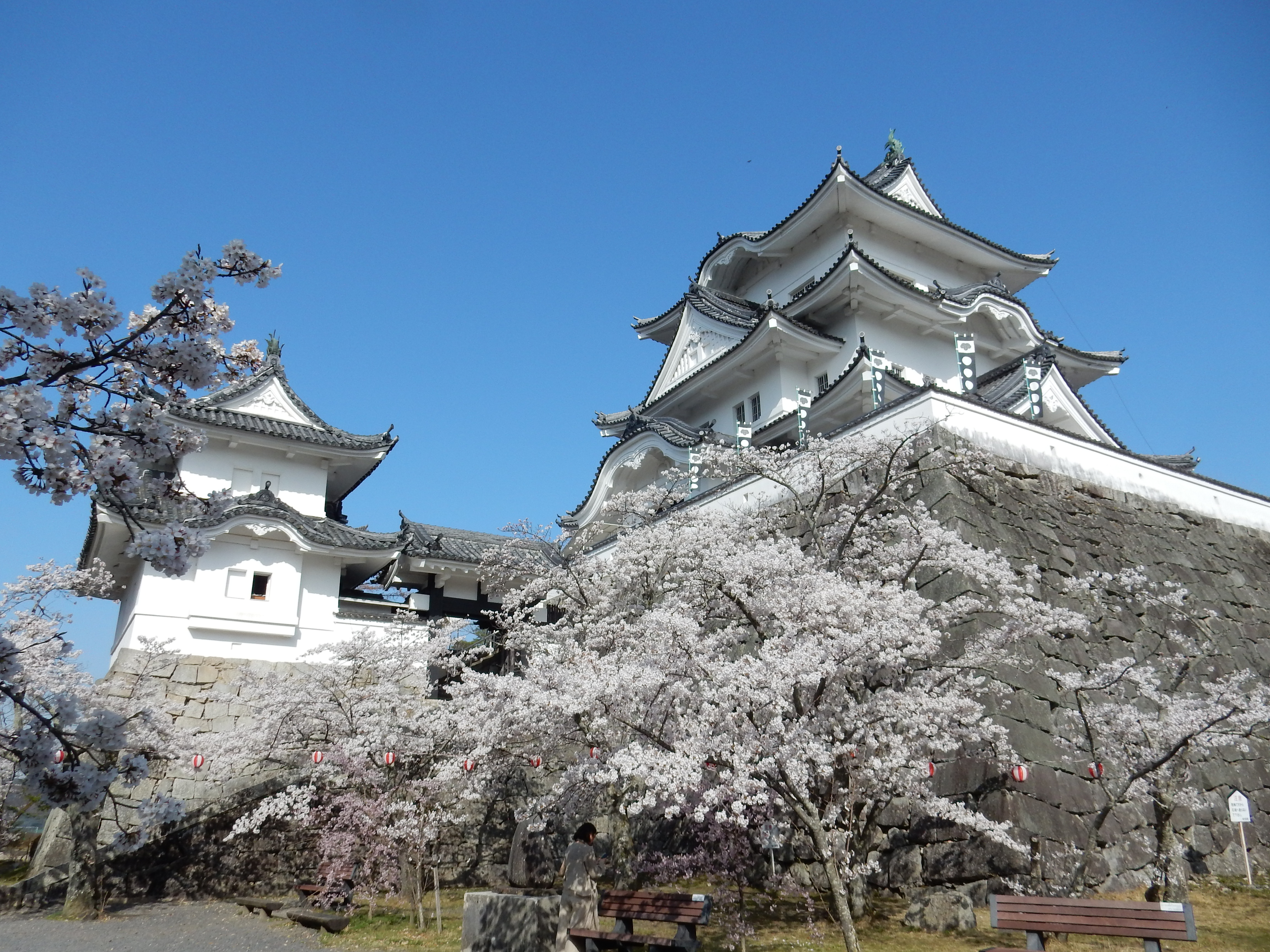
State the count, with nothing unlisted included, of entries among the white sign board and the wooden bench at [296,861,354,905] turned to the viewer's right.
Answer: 0

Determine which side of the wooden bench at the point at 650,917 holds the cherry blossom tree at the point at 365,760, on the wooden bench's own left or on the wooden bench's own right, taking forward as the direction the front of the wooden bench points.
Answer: on the wooden bench's own right

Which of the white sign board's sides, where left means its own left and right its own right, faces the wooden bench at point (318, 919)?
right

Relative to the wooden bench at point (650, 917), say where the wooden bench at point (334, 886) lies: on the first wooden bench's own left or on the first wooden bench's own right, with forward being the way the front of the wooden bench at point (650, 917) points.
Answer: on the first wooden bench's own right

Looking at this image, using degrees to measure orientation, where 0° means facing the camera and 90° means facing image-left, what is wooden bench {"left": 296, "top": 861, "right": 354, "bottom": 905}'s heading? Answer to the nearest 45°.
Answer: approximately 45°
